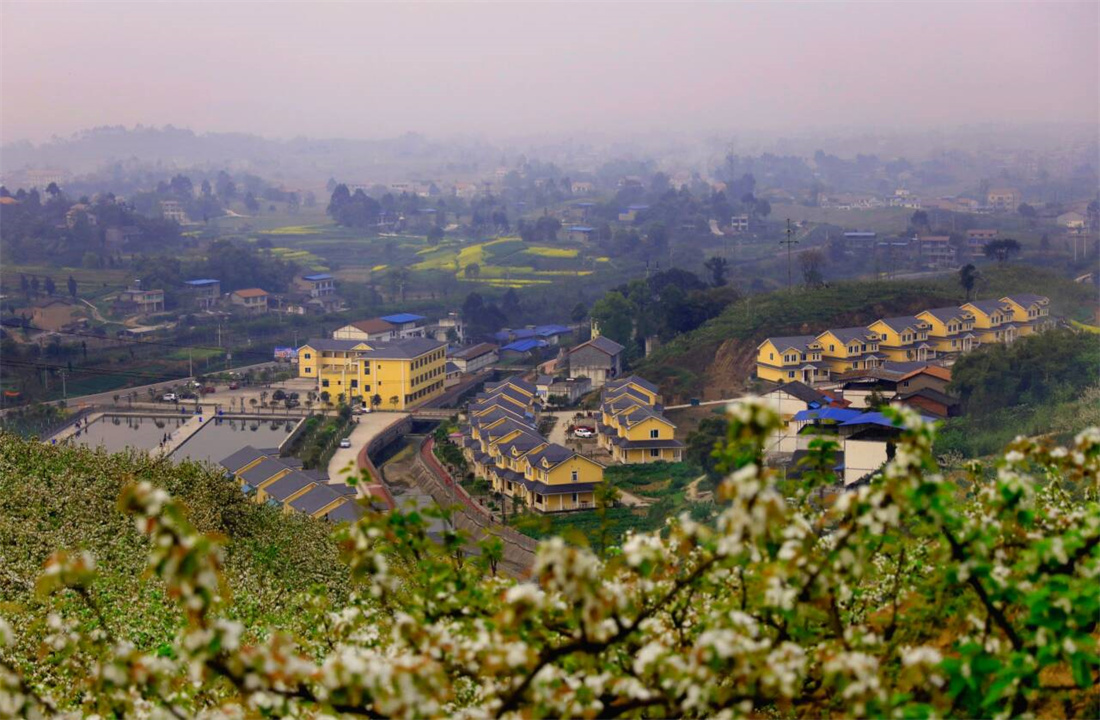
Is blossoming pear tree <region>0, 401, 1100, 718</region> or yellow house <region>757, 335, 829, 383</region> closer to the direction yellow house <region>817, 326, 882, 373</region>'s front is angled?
the blossoming pear tree

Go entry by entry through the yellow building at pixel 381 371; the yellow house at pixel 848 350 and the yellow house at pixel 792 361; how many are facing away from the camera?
0

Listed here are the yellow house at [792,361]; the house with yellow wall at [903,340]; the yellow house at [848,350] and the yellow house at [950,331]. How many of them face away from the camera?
0

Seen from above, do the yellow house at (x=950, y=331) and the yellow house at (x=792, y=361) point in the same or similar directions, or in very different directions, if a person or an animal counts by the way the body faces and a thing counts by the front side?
same or similar directions

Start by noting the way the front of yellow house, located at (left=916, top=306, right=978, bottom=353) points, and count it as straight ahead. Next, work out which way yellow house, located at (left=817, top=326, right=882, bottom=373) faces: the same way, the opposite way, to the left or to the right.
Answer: the same way

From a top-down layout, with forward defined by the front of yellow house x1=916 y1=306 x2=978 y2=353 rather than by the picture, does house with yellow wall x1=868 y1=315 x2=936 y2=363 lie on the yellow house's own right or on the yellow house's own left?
on the yellow house's own right

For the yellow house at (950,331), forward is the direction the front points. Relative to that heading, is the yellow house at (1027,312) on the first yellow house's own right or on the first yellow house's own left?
on the first yellow house's own left

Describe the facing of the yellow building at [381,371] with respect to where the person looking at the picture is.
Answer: facing the viewer and to the left of the viewer

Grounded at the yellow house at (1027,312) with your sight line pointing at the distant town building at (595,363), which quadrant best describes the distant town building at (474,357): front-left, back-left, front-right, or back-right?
front-right

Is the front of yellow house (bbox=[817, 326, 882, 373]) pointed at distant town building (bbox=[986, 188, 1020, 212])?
no

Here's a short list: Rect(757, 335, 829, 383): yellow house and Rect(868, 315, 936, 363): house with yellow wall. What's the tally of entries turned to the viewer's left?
0

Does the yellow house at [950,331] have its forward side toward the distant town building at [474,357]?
no
